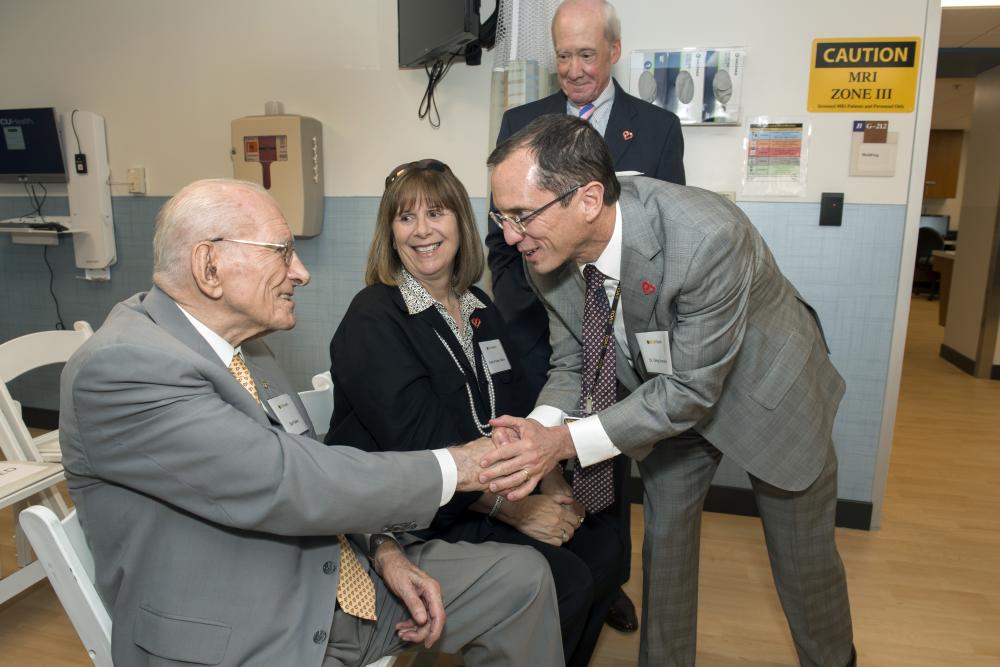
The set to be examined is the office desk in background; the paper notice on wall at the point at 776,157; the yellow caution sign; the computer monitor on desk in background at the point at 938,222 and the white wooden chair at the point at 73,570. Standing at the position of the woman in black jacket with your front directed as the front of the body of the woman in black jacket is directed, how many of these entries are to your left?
4

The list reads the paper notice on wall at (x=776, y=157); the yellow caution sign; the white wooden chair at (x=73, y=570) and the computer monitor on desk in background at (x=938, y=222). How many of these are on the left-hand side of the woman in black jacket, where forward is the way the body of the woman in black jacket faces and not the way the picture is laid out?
3

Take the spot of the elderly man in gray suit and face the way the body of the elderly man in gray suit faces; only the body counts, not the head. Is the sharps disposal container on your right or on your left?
on your left

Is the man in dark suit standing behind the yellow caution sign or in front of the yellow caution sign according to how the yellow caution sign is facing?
in front

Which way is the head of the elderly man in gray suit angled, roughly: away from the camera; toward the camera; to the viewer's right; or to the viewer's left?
to the viewer's right

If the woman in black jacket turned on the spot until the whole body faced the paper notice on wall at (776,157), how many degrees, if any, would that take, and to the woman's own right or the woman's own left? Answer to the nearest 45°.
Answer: approximately 90° to the woman's own left

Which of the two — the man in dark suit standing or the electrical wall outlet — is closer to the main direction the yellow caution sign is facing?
the man in dark suit standing

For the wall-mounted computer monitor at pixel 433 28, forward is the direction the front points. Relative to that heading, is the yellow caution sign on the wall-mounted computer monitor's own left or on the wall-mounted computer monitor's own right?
on the wall-mounted computer monitor's own left

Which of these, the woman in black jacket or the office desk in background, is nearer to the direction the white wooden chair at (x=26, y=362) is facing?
the woman in black jacket

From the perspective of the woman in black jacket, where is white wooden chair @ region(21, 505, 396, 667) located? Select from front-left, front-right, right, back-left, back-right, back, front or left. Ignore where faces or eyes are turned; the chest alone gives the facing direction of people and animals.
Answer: right

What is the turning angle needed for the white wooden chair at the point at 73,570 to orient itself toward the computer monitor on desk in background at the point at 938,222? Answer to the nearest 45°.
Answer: approximately 45° to its left

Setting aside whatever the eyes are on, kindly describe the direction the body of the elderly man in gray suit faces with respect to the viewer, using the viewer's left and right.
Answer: facing to the right of the viewer

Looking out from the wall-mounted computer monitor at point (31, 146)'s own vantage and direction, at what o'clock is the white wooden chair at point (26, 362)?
The white wooden chair is roughly at 12 o'clock from the wall-mounted computer monitor.

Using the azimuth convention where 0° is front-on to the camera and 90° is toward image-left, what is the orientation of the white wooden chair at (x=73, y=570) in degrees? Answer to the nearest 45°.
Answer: approximately 270°
